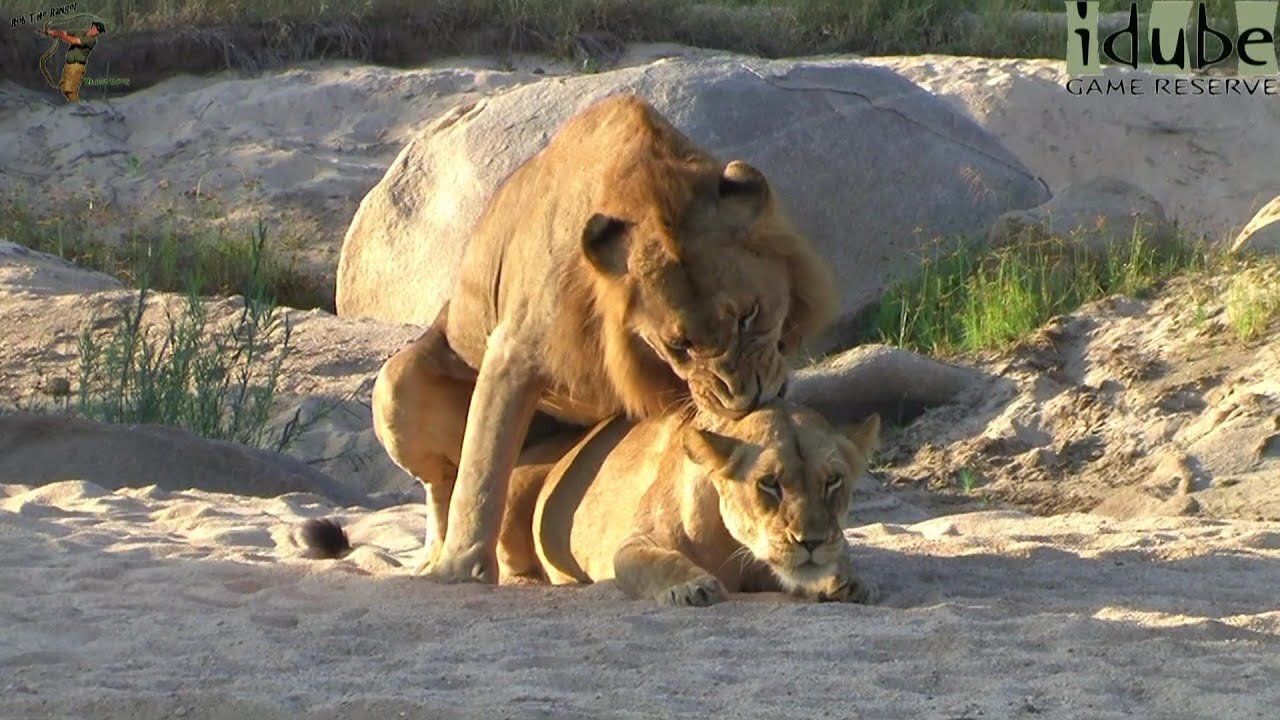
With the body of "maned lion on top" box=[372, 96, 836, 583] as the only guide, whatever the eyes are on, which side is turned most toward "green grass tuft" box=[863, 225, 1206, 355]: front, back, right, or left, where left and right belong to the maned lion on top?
left

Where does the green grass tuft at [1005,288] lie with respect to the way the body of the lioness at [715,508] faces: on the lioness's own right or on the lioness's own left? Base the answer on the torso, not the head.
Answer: on the lioness's own left

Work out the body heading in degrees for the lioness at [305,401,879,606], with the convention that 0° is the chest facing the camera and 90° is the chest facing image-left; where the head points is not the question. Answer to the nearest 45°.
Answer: approximately 315°

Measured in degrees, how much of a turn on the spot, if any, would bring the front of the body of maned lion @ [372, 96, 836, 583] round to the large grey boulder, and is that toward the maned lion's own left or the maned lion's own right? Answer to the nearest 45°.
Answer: approximately 135° to the maned lion's own left

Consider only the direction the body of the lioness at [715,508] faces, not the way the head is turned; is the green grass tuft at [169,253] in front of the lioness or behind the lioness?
behind

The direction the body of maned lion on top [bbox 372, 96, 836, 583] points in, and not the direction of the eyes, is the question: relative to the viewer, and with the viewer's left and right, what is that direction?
facing the viewer and to the right of the viewer
